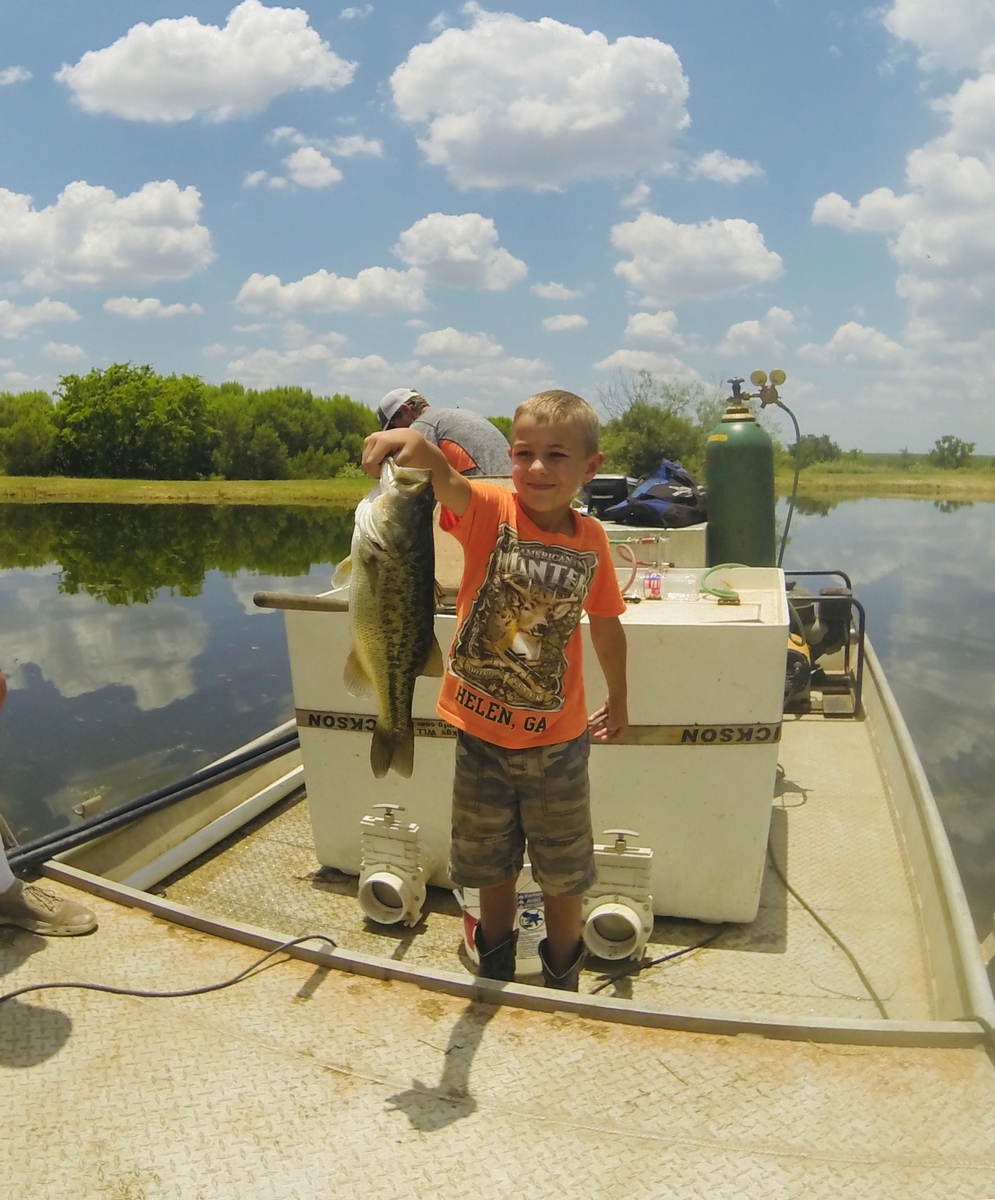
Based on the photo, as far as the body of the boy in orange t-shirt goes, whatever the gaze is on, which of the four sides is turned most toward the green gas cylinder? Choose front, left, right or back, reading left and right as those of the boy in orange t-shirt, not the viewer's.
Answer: back

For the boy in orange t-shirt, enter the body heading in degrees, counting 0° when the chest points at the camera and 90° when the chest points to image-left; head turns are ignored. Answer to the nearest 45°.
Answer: approximately 0°

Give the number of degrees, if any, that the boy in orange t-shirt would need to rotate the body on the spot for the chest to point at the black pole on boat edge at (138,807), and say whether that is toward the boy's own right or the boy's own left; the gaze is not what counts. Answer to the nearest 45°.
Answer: approximately 135° to the boy's own right

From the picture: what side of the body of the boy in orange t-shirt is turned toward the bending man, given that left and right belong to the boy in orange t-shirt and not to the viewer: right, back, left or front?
back
